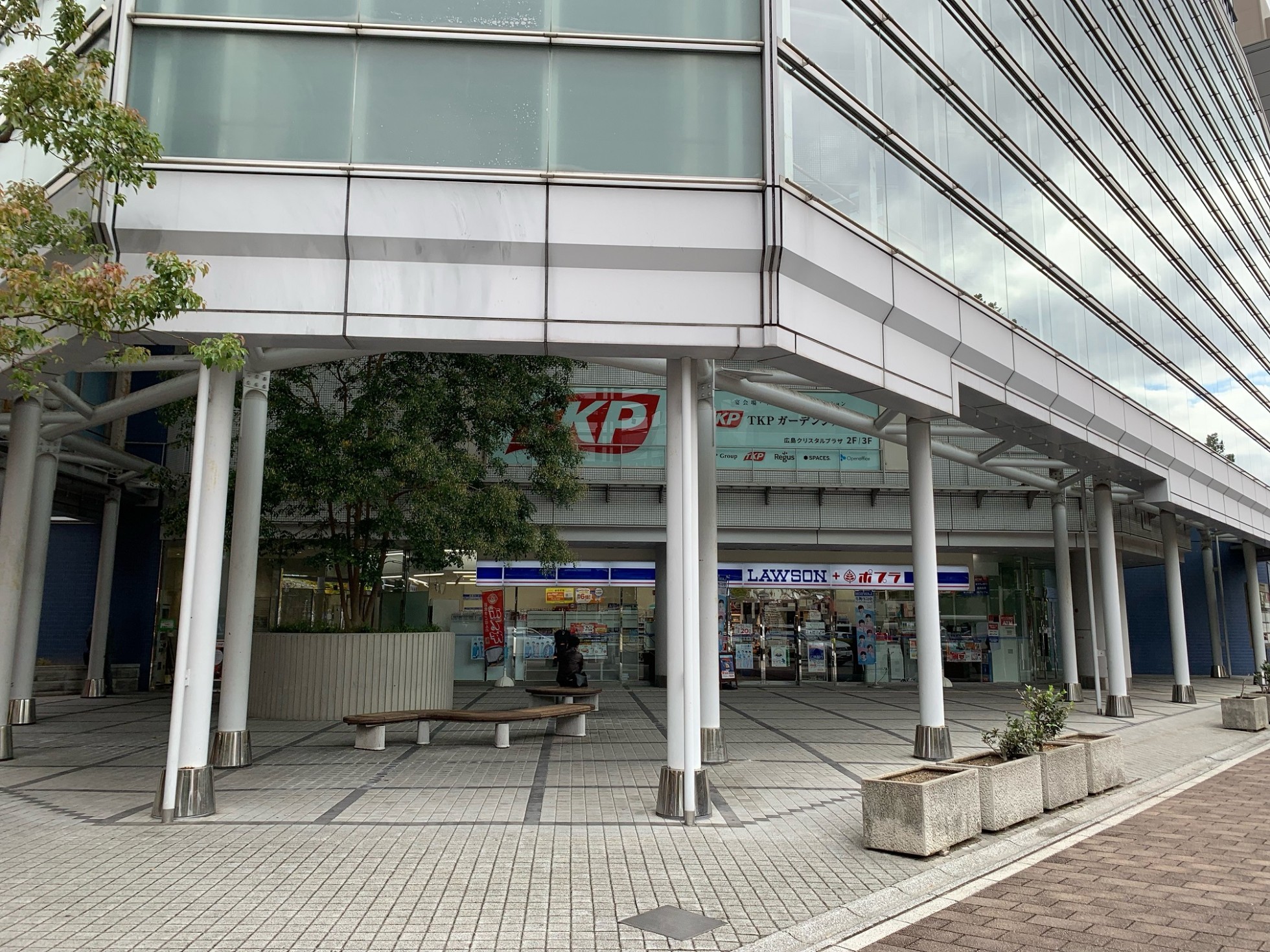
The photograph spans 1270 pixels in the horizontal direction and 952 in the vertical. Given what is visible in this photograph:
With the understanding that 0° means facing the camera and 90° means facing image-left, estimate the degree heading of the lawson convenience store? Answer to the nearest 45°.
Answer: approximately 0°

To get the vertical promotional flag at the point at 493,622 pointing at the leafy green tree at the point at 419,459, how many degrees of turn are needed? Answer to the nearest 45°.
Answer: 0° — it already faces it

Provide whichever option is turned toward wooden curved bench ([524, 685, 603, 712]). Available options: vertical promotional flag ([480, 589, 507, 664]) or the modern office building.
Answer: the vertical promotional flag

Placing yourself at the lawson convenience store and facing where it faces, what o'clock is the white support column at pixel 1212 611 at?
The white support column is roughly at 8 o'clock from the lawson convenience store.

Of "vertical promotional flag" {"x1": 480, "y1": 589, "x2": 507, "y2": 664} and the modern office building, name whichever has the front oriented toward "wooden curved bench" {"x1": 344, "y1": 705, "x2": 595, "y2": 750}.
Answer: the vertical promotional flag

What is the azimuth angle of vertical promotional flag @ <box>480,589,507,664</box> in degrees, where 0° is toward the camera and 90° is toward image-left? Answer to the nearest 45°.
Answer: approximately 0°

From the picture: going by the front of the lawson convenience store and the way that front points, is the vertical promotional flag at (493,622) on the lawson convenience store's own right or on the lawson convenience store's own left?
on the lawson convenience store's own right

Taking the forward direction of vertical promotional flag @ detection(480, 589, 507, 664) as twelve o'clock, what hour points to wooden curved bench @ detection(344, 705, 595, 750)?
The wooden curved bench is roughly at 12 o'clock from the vertical promotional flag.
